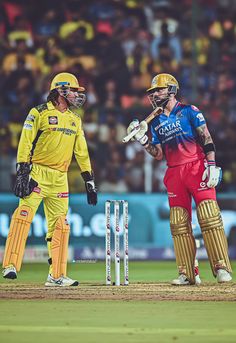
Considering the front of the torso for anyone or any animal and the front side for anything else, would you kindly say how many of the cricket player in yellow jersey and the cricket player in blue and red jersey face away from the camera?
0

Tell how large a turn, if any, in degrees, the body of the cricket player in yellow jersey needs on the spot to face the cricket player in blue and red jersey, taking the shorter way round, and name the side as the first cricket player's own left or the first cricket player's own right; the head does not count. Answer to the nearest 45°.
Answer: approximately 45° to the first cricket player's own left

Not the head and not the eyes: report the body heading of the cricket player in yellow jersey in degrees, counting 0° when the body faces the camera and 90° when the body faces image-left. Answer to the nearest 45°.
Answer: approximately 315°

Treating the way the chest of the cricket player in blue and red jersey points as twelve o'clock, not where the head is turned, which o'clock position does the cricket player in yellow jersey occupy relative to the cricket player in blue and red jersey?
The cricket player in yellow jersey is roughly at 1 o'clock from the cricket player in blue and red jersey.

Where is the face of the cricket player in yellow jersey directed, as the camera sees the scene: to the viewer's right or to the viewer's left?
to the viewer's right

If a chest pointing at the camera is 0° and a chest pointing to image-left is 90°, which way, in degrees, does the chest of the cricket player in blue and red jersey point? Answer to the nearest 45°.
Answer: approximately 45°
